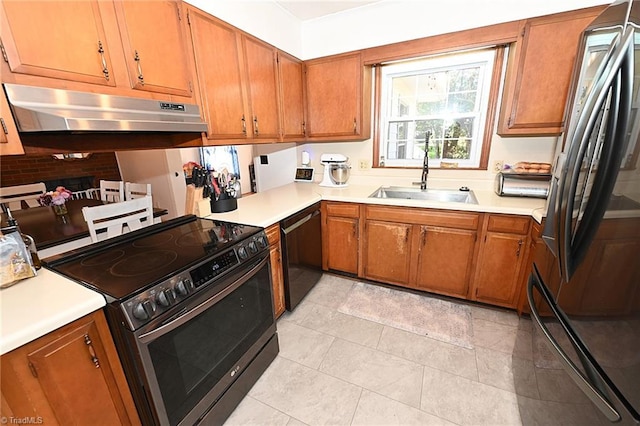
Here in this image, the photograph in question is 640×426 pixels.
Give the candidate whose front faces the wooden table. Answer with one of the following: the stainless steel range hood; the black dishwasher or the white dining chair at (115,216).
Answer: the white dining chair

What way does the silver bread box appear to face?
toward the camera

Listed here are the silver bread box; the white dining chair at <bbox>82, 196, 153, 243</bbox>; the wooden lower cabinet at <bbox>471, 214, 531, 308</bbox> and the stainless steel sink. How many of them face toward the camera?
3

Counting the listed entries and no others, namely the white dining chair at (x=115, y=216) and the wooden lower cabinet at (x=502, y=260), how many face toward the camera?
1

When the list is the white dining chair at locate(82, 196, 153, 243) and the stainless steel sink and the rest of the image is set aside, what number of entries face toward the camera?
1

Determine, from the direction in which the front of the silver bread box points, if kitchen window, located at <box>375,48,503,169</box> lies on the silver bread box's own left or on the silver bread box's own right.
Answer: on the silver bread box's own right

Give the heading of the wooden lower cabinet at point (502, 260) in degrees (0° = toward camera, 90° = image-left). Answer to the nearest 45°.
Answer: approximately 0°

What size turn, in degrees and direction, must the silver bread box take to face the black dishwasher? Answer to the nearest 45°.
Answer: approximately 45° to its right

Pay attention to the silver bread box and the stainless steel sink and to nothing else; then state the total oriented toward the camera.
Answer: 2

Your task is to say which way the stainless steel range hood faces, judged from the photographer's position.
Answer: facing the viewer and to the right of the viewer

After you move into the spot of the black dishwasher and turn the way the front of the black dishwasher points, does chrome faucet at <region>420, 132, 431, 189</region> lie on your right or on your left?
on your left

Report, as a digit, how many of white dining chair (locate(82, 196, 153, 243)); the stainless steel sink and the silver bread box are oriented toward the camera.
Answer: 2

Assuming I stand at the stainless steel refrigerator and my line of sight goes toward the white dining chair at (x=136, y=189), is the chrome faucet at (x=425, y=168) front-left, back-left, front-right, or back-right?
front-right

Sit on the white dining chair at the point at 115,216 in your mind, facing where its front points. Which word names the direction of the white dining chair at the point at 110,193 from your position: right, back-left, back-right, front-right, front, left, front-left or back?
front-right

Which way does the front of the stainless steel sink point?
toward the camera

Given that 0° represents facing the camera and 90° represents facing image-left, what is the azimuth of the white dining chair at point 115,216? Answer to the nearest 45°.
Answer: approximately 135°

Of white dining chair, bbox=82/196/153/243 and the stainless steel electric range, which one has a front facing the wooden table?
the white dining chair

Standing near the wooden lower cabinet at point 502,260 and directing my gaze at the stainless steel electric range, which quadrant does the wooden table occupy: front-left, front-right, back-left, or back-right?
front-right

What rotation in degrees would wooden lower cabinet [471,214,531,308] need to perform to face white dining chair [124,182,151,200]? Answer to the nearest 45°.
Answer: approximately 90° to its right

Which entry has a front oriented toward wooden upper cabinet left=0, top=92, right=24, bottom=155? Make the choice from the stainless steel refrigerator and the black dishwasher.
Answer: the stainless steel refrigerator
